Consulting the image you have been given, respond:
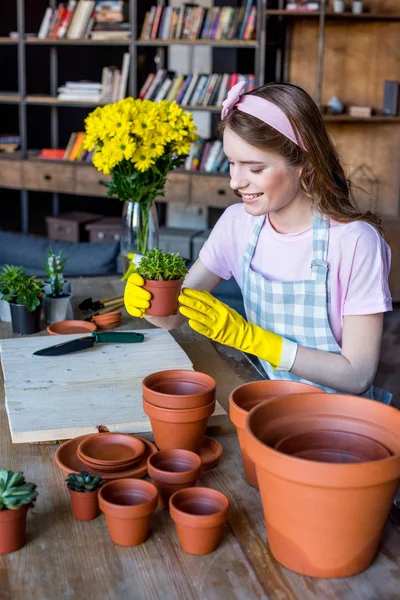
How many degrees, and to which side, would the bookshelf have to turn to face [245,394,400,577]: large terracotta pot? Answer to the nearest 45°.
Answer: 0° — it already faces it

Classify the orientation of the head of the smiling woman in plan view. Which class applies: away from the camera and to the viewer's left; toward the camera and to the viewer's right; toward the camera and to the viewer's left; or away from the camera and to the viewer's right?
toward the camera and to the viewer's left

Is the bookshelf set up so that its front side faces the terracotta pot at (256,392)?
yes

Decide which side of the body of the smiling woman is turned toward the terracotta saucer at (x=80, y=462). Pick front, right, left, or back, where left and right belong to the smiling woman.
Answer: front

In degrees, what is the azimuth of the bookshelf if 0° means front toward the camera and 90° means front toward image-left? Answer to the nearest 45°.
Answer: approximately 0°

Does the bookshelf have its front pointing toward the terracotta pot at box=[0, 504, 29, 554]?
yes

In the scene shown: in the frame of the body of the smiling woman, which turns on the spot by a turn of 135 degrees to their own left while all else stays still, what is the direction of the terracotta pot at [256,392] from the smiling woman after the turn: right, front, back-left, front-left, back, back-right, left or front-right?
right

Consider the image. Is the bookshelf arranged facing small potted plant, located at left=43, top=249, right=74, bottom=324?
yes

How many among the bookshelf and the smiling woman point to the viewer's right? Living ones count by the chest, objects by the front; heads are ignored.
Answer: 0

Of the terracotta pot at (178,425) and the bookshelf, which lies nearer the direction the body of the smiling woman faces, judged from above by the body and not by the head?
the terracotta pot

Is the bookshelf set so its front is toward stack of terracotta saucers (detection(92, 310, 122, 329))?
yes

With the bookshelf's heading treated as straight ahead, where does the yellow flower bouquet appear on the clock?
The yellow flower bouquet is roughly at 12 o'clock from the bookshelf.

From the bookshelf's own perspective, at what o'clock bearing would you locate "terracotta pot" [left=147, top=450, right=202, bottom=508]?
The terracotta pot is roughly at 12 o'clock from the bookshelf.
